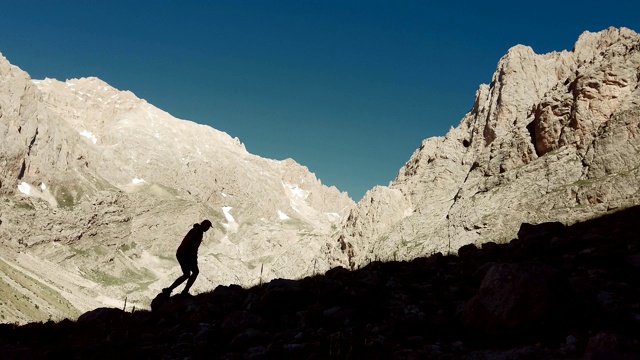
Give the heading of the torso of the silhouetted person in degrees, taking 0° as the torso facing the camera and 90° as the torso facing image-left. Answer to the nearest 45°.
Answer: approximately 270°
